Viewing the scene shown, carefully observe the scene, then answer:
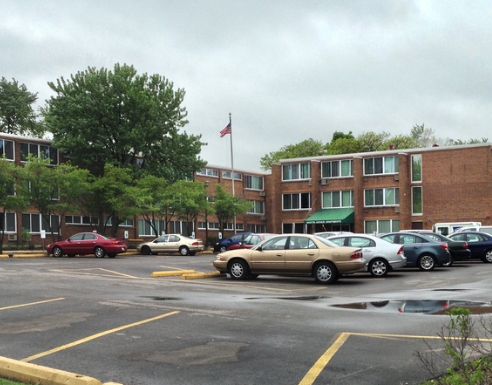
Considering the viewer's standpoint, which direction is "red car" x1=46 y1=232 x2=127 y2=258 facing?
facing away from the viewer and to the left of the viewer

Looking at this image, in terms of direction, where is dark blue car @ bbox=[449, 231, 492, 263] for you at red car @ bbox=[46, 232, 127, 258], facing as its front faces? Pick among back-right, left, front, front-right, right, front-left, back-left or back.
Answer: back

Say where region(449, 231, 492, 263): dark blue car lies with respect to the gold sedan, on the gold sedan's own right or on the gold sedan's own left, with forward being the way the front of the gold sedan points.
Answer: on the gold sedan's own right

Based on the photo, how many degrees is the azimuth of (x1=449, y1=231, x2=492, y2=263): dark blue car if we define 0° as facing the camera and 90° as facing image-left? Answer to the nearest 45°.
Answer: approximately 90°

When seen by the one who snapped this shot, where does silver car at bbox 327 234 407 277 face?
facing to the left of the viewer

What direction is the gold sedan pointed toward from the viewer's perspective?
to the viewer's left

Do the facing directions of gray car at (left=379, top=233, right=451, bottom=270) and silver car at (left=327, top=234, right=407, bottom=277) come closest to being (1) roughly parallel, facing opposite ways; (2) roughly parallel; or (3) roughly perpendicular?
roughly parallel

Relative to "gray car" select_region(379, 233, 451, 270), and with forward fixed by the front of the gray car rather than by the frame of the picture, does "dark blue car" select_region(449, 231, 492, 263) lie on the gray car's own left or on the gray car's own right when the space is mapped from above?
on the gray car's own right

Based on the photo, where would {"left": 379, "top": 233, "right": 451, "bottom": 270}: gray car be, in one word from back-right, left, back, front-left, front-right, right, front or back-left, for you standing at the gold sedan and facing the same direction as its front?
back-right

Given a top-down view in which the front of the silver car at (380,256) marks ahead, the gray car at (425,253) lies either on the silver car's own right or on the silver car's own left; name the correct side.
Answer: on the silver car's own right

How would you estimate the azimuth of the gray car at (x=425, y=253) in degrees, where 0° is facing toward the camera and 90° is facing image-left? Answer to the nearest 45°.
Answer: approximately 90°
